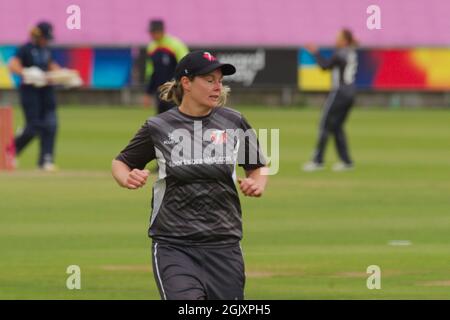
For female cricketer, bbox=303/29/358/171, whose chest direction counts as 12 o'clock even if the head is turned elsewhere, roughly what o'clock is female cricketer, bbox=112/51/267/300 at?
female cricketer, bbox=112/51/267/300 is roughly at 9 o'clock from female cricketer, bbox=303/29/358/171.

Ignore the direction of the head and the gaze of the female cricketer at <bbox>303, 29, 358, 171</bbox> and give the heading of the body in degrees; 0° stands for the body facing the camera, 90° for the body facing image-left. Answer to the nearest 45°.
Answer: approximately 90°
